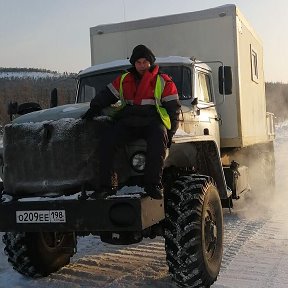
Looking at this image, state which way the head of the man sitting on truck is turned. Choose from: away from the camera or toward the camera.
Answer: toward the camera

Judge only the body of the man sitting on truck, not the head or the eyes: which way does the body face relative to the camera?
toward the camera
